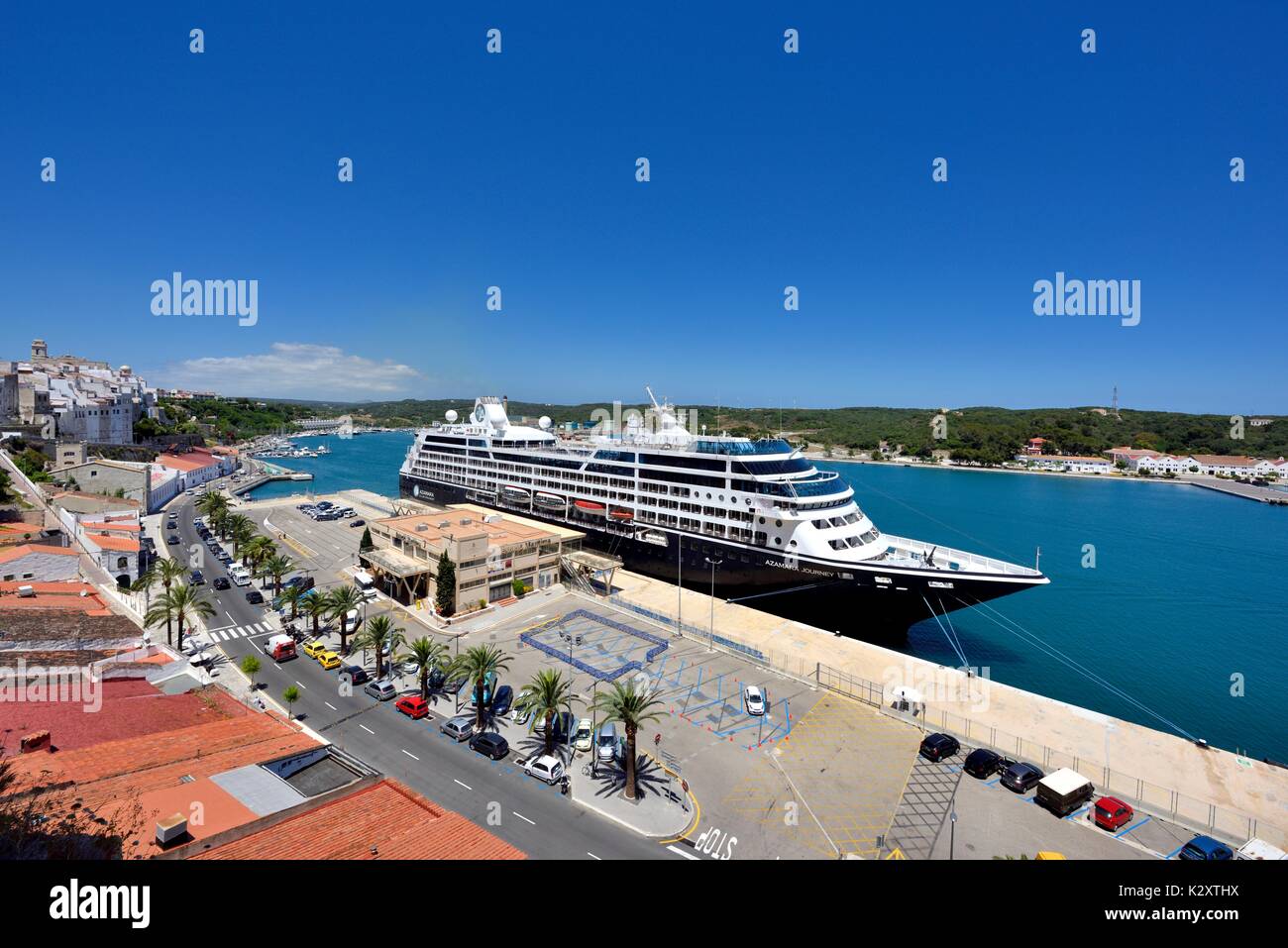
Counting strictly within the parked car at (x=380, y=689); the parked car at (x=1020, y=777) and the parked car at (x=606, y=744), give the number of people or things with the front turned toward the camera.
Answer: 1

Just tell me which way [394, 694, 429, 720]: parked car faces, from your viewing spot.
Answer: facing away from the viewer and to the left of the viewer

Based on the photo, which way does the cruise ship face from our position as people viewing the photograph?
facing the viewer and to the right of the viewer

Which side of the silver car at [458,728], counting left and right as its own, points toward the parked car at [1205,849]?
back

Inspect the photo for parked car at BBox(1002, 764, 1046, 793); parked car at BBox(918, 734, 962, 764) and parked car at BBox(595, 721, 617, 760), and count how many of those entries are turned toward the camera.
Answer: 1

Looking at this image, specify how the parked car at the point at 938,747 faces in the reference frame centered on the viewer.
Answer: facing away from the viewer and to the right of the viewer

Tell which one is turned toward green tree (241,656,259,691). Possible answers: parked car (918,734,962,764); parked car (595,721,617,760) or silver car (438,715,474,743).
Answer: the silver car

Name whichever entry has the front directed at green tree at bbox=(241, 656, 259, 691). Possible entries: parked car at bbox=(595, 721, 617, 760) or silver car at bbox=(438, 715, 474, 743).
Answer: the silver car

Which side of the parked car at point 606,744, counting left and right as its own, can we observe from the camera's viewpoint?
front

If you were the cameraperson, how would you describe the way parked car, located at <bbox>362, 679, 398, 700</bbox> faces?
facing away from the viewer and to the left of the viewer
